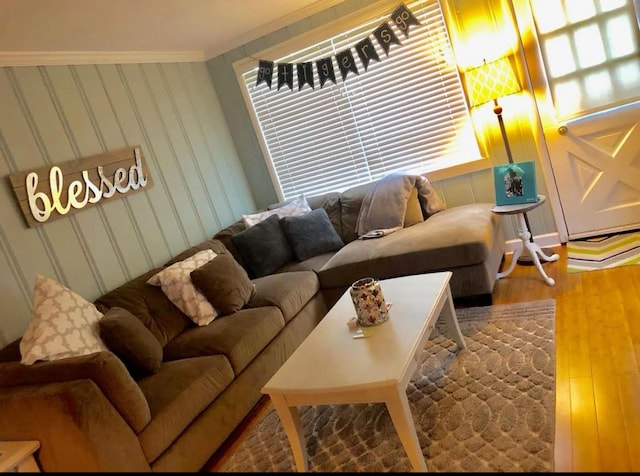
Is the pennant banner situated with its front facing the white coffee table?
yes

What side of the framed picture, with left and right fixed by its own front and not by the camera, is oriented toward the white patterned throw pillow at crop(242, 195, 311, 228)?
right

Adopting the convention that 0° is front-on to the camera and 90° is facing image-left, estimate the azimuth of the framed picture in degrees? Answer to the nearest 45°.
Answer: approximately 0°

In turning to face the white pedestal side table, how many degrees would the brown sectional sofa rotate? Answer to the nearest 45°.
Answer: approximately 45° to its left

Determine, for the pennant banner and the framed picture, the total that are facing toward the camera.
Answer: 2

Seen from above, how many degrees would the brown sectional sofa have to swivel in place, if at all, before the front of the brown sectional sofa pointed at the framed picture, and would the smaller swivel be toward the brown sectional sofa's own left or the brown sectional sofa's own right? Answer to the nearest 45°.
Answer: approximately 45° to the brown sectional sofa's own left
